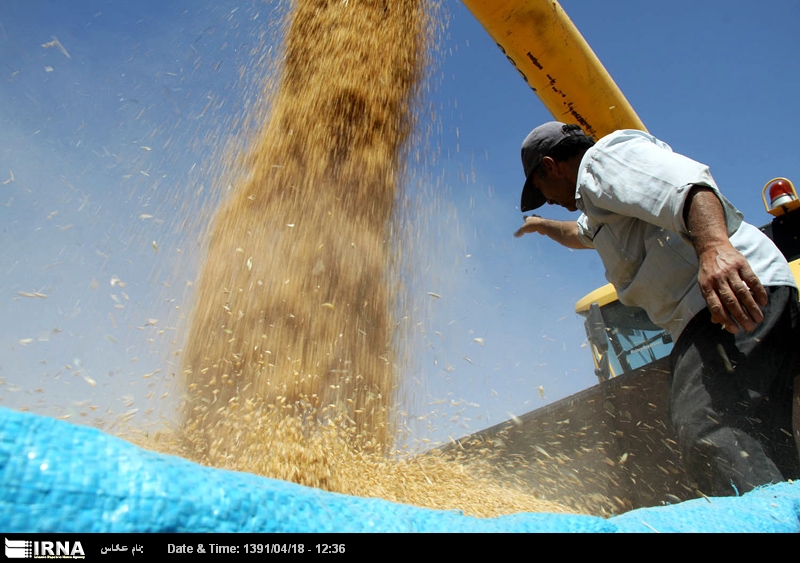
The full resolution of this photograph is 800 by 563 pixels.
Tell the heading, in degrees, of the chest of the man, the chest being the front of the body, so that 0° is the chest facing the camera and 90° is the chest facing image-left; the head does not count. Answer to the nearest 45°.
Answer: approximately 90°

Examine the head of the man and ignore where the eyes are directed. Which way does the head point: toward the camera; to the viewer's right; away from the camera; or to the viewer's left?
to the viewer's left
